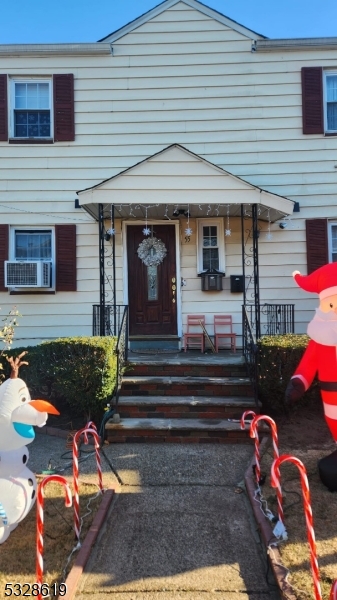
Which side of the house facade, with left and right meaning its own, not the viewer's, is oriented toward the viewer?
front

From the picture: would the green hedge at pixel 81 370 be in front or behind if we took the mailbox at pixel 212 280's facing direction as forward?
in front

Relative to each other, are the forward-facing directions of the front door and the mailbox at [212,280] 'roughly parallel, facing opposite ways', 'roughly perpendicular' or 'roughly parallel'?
roughly parallel

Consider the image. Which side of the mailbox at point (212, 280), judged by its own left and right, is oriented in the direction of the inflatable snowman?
front

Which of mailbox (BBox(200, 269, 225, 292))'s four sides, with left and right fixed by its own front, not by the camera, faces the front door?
right

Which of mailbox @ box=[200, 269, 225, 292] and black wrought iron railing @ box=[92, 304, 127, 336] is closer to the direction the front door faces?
the black wrought iron railing

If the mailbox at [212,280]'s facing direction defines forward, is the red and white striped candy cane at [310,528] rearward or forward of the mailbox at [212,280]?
forward

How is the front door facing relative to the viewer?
toward the camera
